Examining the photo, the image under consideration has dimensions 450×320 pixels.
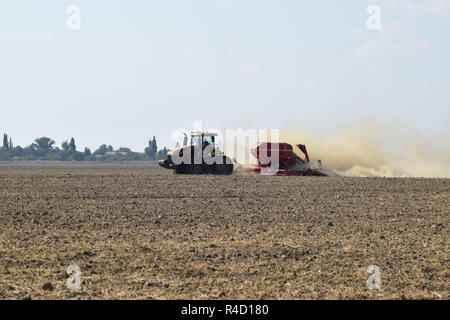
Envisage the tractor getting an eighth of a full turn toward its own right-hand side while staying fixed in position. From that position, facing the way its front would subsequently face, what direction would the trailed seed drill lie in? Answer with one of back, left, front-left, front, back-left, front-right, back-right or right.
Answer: back-right

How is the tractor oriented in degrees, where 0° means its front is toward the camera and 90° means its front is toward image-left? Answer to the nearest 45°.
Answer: approximately 90°
